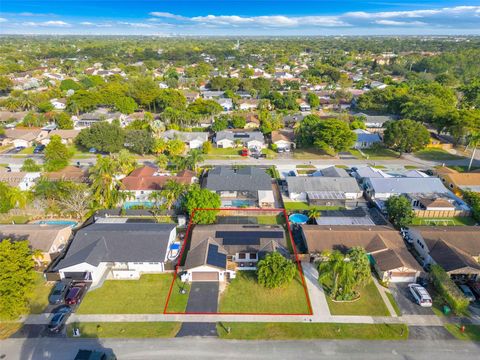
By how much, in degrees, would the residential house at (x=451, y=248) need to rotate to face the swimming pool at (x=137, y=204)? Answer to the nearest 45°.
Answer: approximately 90° to its right

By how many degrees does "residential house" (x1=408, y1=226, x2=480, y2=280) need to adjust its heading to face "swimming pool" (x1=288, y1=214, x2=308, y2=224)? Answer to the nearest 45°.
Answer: approximately 90° to its right

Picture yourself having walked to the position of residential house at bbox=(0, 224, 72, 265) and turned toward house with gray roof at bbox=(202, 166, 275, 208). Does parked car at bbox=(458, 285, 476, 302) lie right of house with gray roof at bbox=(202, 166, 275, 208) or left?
right

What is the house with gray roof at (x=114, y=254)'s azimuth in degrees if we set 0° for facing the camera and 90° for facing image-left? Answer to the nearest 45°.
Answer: approximately 0°

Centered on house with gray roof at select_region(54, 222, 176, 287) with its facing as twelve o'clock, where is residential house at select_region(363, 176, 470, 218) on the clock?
The residential house is roughly at 9 o'clock from the house with gray roof.

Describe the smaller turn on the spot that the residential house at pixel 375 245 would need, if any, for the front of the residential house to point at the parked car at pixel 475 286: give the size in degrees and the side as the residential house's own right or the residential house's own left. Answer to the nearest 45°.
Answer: approximately 90° to the residential house's own left

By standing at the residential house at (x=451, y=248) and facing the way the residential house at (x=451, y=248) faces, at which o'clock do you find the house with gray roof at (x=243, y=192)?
The house with gray roof is roughly at 3 o'clock from the residential house.

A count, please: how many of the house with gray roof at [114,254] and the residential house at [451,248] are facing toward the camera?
2

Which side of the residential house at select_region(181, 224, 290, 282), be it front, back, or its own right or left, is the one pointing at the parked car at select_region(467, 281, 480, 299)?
left

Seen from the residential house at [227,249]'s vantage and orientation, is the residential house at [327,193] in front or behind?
behind
